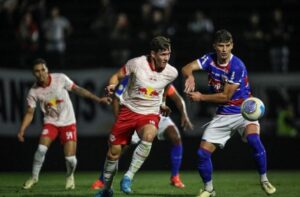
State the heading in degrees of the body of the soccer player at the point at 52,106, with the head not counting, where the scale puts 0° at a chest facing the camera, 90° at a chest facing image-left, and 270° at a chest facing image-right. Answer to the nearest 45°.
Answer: approximately 0°

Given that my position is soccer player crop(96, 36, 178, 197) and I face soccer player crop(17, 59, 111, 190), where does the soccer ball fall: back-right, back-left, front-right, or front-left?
back-right

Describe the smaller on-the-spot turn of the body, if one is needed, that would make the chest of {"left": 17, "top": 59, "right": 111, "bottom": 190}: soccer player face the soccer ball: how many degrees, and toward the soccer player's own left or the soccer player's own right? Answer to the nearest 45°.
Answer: approximately 45° to the soccer player's own left

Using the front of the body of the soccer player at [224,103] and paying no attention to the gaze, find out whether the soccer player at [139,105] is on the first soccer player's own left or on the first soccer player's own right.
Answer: on the first soccer player's own right
